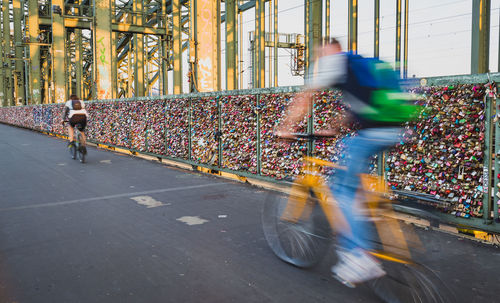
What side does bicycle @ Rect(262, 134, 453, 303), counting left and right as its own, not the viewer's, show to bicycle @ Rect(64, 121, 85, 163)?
front

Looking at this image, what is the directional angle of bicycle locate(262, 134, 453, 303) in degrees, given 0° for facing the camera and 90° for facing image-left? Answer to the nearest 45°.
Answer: approximately 135°

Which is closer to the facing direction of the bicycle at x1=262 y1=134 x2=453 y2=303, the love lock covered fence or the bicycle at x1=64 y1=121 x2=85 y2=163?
the bicycle
